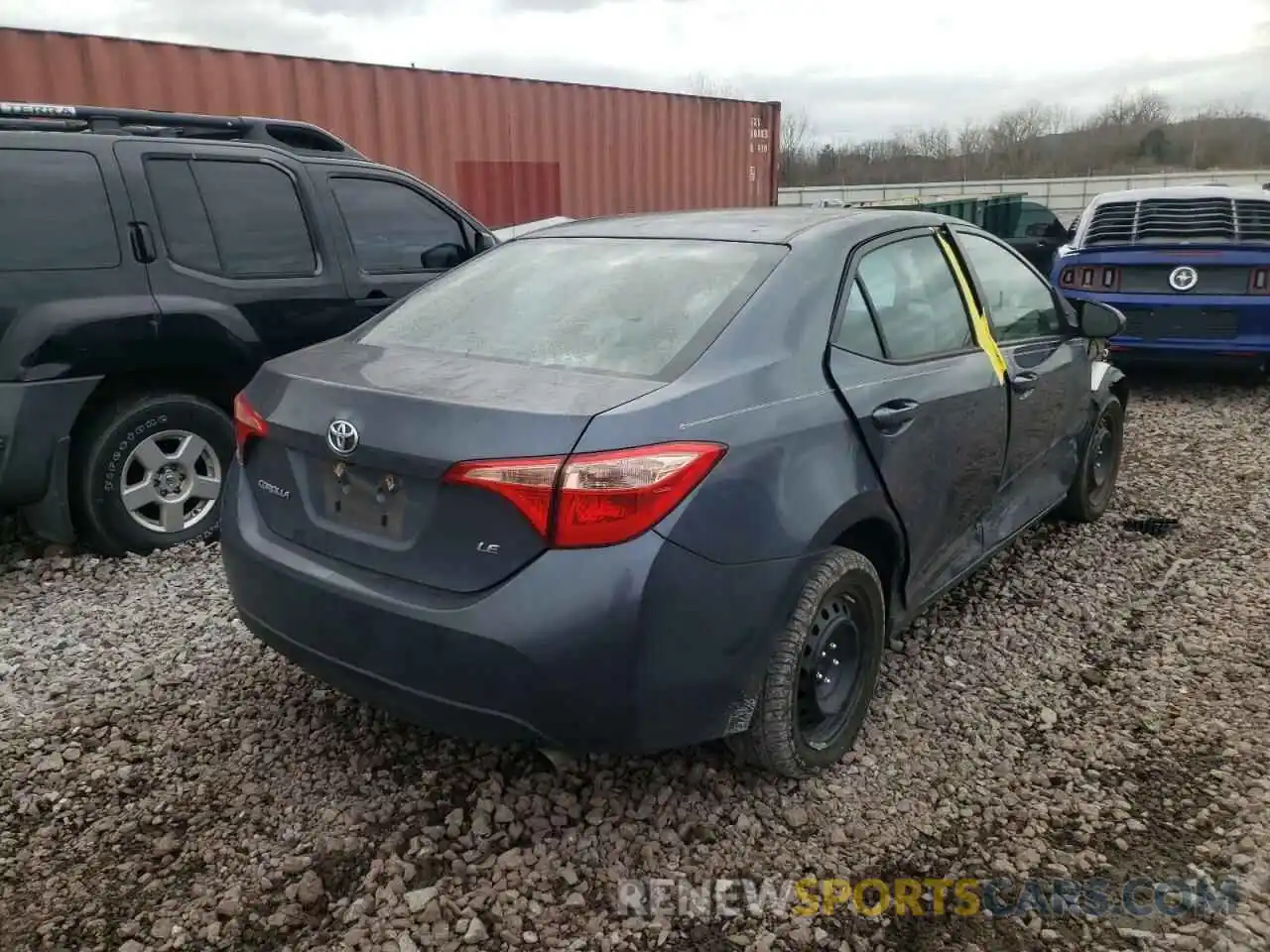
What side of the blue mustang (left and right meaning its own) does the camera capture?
back

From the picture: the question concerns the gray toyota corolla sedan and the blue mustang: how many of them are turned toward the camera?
0

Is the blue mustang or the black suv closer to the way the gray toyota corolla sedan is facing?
the blue mustang

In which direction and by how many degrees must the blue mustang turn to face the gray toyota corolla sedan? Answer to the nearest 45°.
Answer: approximately 180°

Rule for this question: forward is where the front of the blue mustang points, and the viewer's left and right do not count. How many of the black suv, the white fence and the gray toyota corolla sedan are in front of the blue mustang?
1

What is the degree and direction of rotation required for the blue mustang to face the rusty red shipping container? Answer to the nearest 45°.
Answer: approximately 90° to its left

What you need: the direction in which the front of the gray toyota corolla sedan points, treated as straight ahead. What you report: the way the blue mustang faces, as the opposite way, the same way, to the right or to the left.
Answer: the same way

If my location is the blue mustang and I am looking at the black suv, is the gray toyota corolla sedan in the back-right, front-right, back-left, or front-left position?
front-left

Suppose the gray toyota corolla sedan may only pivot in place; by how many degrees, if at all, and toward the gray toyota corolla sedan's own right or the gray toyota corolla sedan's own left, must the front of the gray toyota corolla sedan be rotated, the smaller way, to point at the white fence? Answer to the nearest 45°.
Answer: approximately 45° to the gray toyota corolla sedan's own left

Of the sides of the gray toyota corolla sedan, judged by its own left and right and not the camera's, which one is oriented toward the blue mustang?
front

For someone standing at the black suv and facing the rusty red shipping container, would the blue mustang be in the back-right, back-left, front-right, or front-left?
front-right

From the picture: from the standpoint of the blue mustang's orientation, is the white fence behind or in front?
in front

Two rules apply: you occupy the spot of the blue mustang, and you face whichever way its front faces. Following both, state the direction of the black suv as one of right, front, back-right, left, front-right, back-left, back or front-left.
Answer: back-left

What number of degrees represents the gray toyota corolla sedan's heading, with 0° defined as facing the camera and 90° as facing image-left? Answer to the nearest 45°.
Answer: approximately 225°

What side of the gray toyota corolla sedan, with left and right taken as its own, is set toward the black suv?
left
